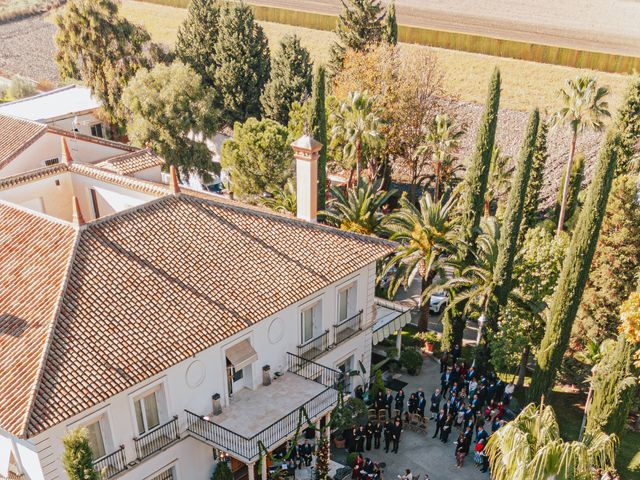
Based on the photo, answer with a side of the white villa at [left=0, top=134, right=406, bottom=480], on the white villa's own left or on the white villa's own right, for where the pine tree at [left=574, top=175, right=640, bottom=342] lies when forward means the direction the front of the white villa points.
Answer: on the white villa's own left

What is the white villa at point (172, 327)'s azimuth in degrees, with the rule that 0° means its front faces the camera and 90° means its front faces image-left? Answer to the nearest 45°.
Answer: approximately 315°

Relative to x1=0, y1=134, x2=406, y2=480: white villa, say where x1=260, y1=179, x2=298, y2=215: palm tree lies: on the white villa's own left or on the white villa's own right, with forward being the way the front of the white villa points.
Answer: on the white villa's own left

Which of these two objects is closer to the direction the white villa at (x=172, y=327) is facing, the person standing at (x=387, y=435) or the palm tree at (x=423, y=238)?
the person standing

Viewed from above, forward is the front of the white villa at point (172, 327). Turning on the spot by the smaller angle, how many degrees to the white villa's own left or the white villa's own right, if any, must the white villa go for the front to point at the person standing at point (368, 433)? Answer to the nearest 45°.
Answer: approximately 45° to the white villa's own left

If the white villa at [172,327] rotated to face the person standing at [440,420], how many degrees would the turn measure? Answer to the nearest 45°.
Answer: approximately 45° to its left

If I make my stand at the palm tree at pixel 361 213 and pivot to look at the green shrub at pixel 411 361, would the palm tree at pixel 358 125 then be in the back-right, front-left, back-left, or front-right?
back-left

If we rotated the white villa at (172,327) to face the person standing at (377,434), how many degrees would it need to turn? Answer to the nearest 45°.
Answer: approximately 45° to its left

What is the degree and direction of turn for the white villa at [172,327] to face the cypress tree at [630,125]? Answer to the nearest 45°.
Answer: approximately 90° to its left

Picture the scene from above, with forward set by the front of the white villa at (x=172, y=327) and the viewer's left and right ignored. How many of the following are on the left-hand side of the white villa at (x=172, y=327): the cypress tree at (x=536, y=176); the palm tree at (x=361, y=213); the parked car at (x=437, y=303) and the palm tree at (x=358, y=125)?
4

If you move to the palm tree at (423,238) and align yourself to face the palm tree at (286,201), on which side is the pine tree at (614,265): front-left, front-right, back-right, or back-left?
back-right

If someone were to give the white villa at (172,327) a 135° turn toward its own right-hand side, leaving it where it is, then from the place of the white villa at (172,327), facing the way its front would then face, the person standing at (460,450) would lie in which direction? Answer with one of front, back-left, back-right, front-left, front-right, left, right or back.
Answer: back

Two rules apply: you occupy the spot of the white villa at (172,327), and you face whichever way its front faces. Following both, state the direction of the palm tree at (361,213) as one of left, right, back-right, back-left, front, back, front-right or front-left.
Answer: left

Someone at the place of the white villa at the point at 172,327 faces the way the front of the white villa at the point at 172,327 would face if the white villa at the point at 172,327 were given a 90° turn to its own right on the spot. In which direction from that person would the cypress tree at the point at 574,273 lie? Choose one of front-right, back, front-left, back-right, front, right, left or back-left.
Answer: back-left
